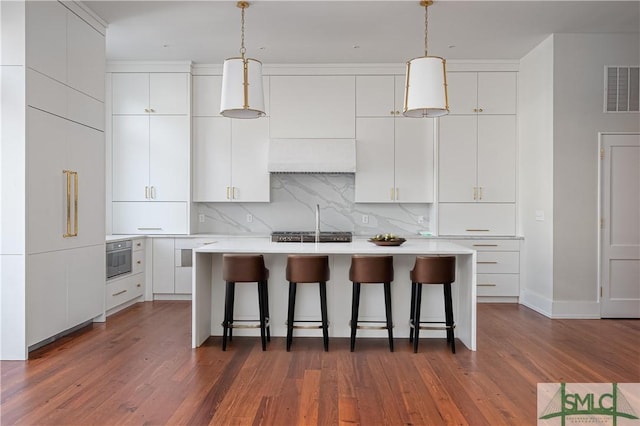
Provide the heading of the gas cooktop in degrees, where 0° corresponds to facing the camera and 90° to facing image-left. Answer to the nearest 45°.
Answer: approximately 0°

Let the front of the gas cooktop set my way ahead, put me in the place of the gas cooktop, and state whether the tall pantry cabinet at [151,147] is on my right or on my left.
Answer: on my right

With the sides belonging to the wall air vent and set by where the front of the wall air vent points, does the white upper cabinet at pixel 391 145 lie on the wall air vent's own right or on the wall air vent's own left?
on the wall air vent's own right

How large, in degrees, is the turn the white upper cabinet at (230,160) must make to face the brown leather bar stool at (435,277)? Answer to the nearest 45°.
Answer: approximately 45° to its left

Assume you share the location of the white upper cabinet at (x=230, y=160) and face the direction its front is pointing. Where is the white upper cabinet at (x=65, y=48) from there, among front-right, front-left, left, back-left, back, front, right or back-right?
front-right

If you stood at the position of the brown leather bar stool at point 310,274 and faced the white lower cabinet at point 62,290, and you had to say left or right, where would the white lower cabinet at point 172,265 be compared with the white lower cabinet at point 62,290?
right

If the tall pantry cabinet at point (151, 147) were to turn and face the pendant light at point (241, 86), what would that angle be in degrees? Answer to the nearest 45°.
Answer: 0° — it already faces it

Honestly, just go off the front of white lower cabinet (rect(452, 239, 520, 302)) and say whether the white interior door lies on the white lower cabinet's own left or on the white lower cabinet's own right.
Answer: on the white lower cabinet's own left

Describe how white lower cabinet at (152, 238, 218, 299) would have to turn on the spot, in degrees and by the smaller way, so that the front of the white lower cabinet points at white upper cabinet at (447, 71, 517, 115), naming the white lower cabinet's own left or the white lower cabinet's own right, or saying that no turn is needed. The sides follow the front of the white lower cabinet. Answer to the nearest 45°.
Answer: approximately 90° to the white lower cabinet's own left

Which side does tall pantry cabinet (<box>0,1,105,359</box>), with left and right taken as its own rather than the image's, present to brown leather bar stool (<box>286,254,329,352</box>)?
front
